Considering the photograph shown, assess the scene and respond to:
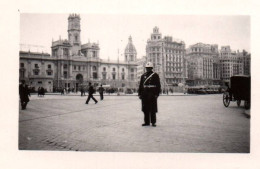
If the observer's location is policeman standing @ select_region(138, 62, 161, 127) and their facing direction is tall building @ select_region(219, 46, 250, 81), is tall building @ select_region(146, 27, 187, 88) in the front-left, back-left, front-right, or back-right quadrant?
front-left
